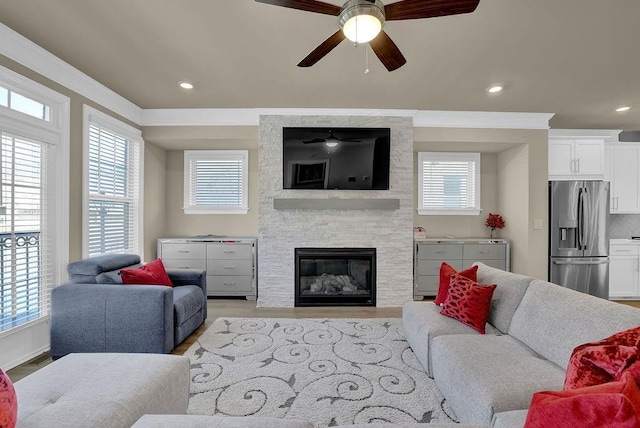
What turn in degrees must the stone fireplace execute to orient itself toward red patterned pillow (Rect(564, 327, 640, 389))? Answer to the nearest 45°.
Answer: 0° — it already faces it

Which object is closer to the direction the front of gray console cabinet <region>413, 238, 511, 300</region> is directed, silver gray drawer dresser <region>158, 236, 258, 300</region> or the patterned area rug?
the patterned area rug

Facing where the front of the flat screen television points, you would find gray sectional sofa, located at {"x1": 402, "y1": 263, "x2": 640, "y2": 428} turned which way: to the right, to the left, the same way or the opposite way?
to the right

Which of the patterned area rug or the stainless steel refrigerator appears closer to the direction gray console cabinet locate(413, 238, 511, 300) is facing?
the patterned area rug

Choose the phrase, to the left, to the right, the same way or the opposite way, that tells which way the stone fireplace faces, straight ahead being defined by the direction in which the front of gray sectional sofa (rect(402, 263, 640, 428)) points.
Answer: to the left

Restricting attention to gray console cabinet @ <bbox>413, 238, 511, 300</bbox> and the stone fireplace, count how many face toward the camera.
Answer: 2

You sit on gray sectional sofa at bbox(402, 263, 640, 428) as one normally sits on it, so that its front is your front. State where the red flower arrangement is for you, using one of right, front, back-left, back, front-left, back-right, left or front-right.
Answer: back-right

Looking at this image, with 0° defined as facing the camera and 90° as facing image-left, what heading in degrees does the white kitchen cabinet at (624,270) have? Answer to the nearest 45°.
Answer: approximately 0°
